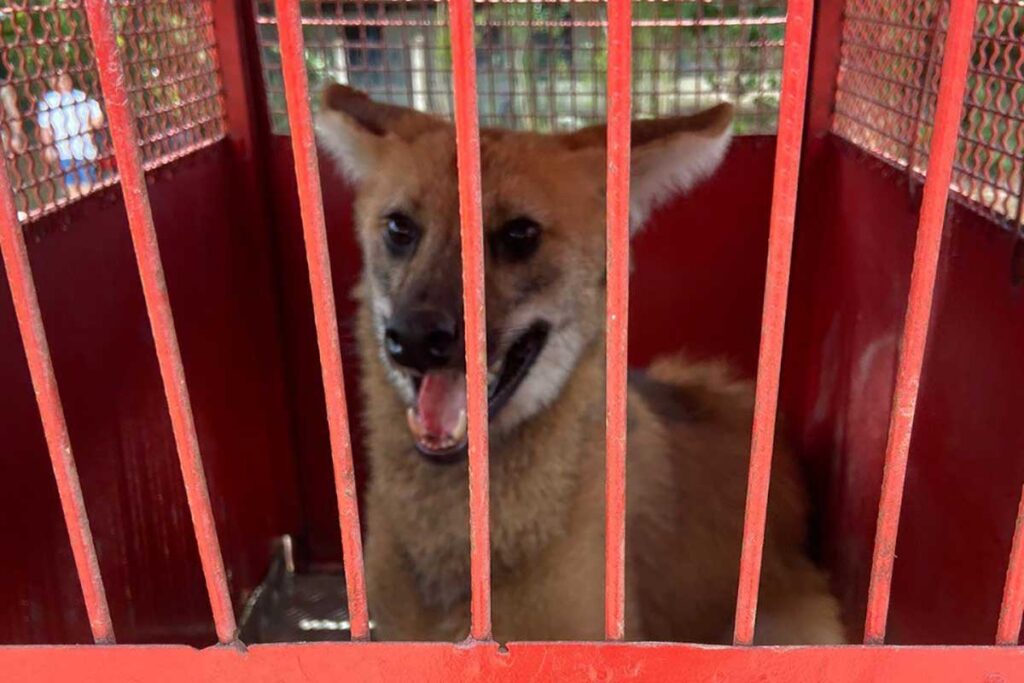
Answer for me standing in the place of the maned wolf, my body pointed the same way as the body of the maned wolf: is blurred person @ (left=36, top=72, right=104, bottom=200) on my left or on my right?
on my right

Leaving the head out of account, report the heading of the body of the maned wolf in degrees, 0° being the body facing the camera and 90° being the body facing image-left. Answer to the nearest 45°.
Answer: approximately 45°
